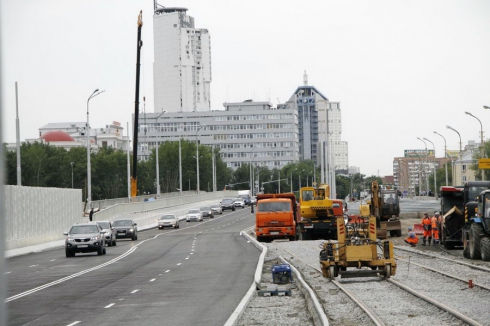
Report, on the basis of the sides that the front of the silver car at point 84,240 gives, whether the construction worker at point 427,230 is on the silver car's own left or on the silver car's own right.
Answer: on the silver car's own left

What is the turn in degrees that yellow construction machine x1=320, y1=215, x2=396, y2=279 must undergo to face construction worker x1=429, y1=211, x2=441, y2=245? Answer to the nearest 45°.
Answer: approximately 180°

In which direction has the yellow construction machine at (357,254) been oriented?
toward the camera

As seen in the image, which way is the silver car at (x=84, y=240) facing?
toward the camera

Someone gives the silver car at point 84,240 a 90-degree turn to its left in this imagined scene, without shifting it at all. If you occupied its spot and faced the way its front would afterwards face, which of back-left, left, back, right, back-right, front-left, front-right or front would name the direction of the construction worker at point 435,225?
front
